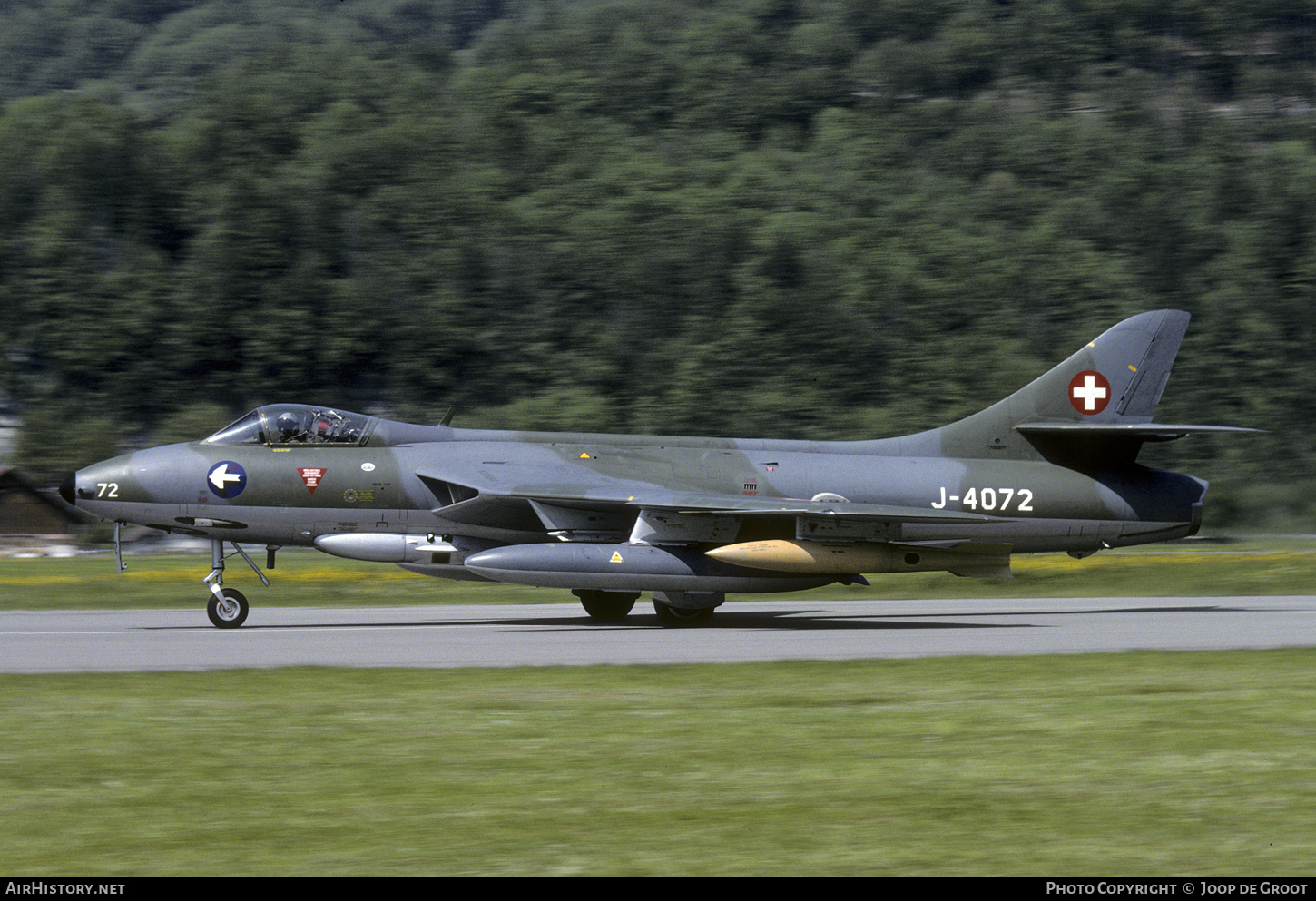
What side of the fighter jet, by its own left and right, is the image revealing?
left
